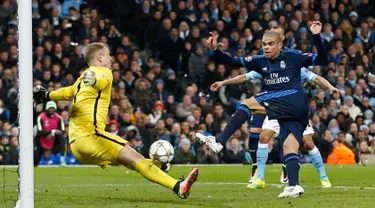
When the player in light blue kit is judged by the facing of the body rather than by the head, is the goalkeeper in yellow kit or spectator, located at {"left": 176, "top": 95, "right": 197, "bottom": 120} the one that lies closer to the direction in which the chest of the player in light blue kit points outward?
the goalkeeper in yellow kit

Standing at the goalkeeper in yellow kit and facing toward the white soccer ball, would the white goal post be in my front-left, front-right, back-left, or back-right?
back-right

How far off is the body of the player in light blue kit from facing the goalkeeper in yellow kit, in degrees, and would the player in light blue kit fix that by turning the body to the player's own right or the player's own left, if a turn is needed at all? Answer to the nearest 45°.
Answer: approximately 45° to the player's own right

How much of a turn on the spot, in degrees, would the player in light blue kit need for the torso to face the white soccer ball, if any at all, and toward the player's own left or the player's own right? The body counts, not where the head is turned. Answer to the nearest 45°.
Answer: approximately 45° to the player's own right
